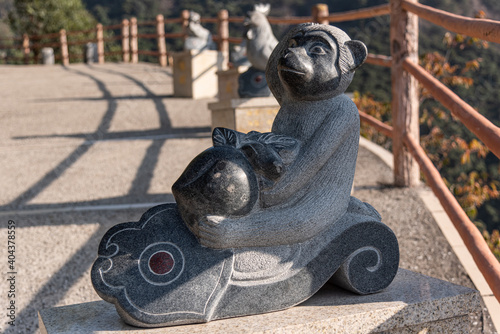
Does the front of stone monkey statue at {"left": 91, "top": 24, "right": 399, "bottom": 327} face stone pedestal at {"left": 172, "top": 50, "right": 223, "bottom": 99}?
no

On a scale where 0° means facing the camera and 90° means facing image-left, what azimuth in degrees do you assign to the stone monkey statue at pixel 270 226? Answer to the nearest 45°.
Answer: approximately 45°

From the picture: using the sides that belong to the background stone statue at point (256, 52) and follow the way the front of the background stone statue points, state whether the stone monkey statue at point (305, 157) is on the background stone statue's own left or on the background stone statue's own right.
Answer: on the background stone statue's own left

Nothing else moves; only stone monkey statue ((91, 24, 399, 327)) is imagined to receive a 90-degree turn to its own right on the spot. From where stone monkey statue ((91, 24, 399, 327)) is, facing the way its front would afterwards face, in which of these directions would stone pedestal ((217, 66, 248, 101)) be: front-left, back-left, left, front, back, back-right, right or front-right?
front-right

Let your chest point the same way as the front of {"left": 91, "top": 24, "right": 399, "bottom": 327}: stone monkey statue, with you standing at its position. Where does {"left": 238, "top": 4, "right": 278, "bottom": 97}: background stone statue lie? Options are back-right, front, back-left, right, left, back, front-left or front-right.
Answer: back-right

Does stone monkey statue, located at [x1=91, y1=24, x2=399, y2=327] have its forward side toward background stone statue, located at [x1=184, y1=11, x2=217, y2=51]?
no

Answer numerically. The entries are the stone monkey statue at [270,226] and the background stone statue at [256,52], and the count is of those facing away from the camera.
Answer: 0

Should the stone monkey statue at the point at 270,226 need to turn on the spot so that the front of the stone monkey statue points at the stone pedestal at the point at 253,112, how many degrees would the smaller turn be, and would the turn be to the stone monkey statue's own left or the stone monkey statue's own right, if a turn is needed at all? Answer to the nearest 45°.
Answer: approximately 135° to the stone monkey statue's own right

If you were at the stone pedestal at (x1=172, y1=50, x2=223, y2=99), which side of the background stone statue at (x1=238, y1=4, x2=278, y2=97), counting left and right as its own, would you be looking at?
right

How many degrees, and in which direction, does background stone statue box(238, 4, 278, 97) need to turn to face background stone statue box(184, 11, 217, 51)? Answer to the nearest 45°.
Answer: approximately 90° to its right
